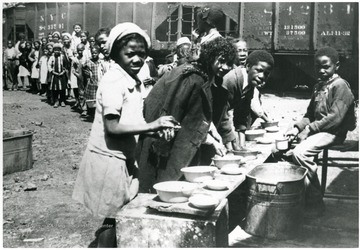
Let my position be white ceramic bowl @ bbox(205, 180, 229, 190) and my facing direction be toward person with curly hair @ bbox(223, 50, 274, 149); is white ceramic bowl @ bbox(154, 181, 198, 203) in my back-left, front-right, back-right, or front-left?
back-left

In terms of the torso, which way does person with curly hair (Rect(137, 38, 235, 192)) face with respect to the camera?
to the viewer's right

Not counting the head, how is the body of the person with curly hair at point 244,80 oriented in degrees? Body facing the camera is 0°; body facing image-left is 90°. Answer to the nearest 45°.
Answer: approximately 315°

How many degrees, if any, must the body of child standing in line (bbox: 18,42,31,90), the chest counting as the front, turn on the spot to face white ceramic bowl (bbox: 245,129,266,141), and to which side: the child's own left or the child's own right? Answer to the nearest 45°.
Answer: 0° — they already face it

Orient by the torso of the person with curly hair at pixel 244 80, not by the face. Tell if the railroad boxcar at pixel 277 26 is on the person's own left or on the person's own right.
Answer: on the person's own left
